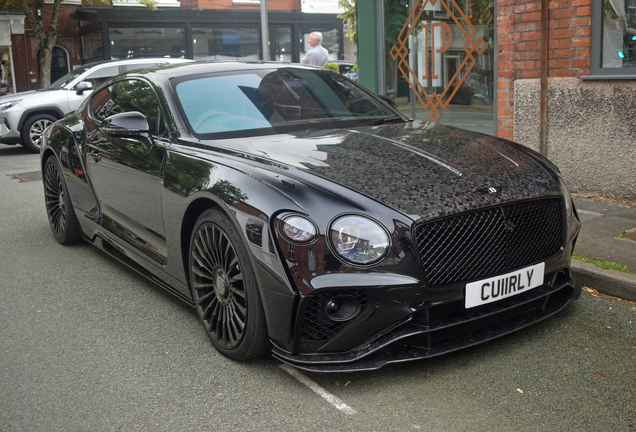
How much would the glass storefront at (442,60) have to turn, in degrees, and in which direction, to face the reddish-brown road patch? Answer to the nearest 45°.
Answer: approximately 45° to its right

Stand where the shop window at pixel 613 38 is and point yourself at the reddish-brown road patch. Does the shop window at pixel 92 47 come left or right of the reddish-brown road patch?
right

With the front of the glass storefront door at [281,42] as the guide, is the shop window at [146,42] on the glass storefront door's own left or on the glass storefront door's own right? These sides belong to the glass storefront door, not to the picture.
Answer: on the glass storefront door's own right

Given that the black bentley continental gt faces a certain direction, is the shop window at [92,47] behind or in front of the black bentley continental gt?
behind

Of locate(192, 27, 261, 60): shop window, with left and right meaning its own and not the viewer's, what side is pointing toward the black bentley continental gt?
front

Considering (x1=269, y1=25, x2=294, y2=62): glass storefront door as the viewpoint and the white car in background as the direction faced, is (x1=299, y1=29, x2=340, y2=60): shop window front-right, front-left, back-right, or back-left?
back-left

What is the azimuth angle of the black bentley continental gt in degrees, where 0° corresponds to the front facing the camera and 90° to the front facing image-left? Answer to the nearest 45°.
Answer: approximately 315°

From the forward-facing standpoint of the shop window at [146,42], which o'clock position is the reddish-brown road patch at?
The reddish-brown road patch is roughly at 12 o'clock from the shop window.

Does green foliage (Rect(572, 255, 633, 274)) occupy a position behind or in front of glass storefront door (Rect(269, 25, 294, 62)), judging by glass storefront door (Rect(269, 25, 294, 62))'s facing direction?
in front

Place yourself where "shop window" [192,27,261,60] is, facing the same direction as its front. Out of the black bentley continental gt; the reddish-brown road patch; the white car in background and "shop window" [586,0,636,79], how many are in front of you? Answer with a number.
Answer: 4

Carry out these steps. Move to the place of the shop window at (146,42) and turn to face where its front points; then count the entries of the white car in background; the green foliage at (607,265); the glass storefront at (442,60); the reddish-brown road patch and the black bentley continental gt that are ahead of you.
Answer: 5

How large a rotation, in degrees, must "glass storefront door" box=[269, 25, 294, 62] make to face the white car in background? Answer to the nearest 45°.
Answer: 0° — it already faces it

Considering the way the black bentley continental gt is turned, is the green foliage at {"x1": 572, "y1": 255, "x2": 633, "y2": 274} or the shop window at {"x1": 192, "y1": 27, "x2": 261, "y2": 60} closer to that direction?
the green foliage

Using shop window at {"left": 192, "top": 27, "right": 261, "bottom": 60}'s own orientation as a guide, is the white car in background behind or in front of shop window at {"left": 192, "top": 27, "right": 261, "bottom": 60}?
in front

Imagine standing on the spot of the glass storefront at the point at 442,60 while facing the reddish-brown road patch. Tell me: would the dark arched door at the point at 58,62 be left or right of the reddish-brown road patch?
right
